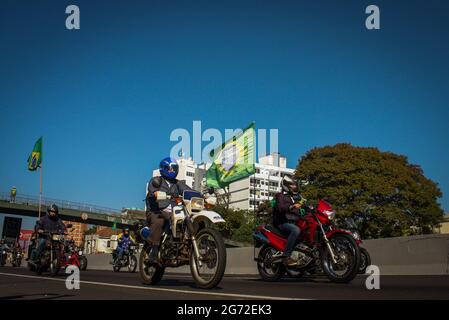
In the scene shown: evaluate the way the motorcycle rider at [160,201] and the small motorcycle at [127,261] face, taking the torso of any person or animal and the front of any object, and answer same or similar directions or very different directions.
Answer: same or similar directions

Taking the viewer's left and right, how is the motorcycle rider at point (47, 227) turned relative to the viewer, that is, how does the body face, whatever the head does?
facing the viewer

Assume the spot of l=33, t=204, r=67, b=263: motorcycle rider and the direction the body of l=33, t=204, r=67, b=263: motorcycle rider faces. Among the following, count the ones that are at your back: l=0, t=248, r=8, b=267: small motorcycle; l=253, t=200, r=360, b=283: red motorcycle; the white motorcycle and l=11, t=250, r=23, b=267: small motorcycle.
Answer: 2

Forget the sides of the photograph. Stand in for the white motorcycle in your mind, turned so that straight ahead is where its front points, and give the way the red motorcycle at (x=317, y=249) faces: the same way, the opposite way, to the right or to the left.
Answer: the same way

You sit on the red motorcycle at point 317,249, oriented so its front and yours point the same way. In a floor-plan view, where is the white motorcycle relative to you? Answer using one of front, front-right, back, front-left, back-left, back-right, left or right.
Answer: right

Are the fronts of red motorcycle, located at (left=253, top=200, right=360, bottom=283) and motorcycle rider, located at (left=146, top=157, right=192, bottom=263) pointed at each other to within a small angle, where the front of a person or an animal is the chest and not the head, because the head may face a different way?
no

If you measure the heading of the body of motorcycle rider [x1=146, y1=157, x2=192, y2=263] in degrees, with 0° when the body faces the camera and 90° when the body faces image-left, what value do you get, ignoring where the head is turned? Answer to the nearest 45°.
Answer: approximately 315°

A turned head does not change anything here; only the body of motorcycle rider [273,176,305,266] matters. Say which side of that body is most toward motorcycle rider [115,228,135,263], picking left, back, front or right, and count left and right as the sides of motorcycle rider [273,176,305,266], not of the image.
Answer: back

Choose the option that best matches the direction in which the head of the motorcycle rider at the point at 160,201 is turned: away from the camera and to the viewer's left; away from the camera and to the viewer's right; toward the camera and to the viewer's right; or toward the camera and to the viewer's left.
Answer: toward the camera and to the viewer's right

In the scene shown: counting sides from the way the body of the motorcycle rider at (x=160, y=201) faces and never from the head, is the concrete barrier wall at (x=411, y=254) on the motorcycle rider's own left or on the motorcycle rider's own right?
on the motorcycle rider's own left

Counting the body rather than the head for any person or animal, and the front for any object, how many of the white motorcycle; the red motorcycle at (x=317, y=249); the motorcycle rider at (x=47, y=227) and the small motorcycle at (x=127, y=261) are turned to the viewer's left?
0

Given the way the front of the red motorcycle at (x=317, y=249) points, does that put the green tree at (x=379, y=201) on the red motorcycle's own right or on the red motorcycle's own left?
on the red motorcycle's own left

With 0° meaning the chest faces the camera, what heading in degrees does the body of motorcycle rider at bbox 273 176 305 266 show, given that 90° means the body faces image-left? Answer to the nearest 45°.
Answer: approximately 315°

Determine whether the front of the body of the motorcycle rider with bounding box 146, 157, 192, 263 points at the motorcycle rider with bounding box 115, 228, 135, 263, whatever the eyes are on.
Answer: no

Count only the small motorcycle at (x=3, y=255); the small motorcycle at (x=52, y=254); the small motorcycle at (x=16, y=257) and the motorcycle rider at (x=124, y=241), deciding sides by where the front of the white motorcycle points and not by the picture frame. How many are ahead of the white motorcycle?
0

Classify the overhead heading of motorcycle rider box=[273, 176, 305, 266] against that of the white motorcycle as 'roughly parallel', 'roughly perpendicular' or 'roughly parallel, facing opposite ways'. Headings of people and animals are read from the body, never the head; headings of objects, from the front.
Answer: roughly parallel

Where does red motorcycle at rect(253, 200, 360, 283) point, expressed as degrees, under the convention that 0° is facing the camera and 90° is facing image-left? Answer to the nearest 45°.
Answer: approximately 315°

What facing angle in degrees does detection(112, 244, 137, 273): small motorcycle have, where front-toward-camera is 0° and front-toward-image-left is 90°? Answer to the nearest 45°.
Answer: approximately 315°
